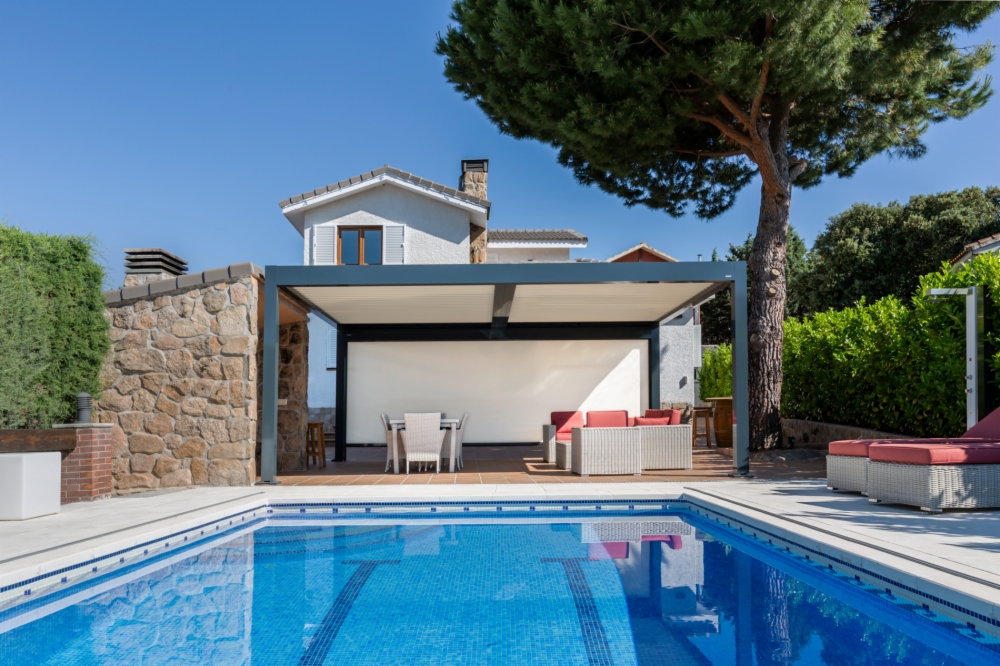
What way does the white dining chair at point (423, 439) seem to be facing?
away from the camera

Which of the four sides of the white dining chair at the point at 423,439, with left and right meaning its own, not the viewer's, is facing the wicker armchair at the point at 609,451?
right

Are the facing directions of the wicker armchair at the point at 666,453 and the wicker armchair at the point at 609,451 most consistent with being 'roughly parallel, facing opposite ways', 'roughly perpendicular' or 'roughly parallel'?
roughly parallel
